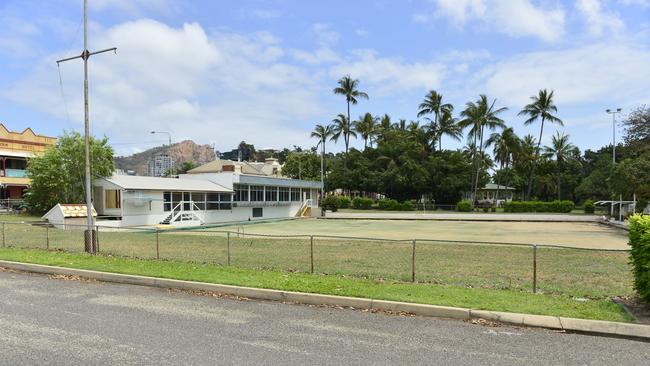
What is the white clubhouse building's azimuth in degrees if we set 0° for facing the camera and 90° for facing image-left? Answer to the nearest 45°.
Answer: approximately 315°

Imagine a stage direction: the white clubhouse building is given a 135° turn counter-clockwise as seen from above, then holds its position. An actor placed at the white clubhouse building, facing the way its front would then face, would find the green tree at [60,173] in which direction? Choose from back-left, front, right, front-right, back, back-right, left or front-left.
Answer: left

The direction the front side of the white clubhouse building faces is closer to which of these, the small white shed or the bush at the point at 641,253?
the bush

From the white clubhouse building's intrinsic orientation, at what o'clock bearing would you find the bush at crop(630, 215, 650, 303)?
The bush is roughly at 1 o'clock from the white clubhouse building.
